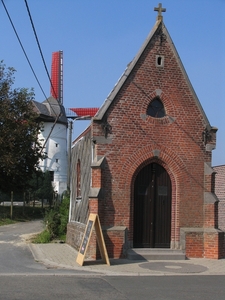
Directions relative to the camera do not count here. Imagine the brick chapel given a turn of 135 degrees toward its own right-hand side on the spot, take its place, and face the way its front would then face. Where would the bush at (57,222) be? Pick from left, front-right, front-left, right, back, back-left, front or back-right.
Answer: front

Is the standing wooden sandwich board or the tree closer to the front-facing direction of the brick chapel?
the standing wooden sandwich board

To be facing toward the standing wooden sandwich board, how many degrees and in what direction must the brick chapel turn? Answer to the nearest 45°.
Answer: approximately 45° to its right

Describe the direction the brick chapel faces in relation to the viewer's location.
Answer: facing the viewer

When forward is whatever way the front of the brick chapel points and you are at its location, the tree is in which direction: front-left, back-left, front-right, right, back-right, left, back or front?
back-right
